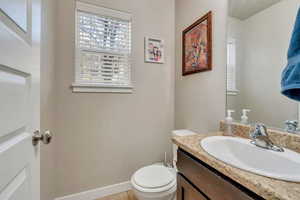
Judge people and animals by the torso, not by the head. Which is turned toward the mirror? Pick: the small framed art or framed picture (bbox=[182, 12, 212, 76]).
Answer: the small framed art

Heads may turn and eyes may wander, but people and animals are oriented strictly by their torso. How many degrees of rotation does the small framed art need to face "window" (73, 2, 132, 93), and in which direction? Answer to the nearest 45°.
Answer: approximately 135° to its right

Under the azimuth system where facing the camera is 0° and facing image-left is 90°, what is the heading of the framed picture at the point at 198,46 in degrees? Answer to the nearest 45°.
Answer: approximately 45°

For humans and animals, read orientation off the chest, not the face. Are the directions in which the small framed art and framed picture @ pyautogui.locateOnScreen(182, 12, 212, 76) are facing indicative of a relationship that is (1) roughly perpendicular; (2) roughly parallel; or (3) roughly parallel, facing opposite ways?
roughly perpendicular

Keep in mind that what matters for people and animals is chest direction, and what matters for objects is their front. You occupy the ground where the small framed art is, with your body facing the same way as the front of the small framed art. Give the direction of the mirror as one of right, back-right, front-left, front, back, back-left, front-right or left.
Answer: front

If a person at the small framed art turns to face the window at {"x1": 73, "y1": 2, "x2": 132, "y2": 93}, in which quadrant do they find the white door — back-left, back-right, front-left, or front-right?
front-left

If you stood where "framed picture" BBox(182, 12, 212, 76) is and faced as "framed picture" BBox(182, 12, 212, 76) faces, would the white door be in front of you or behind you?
in front

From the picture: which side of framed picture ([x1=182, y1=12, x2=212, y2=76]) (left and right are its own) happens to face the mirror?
left

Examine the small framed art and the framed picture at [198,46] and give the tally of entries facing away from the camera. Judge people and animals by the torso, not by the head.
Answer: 0
